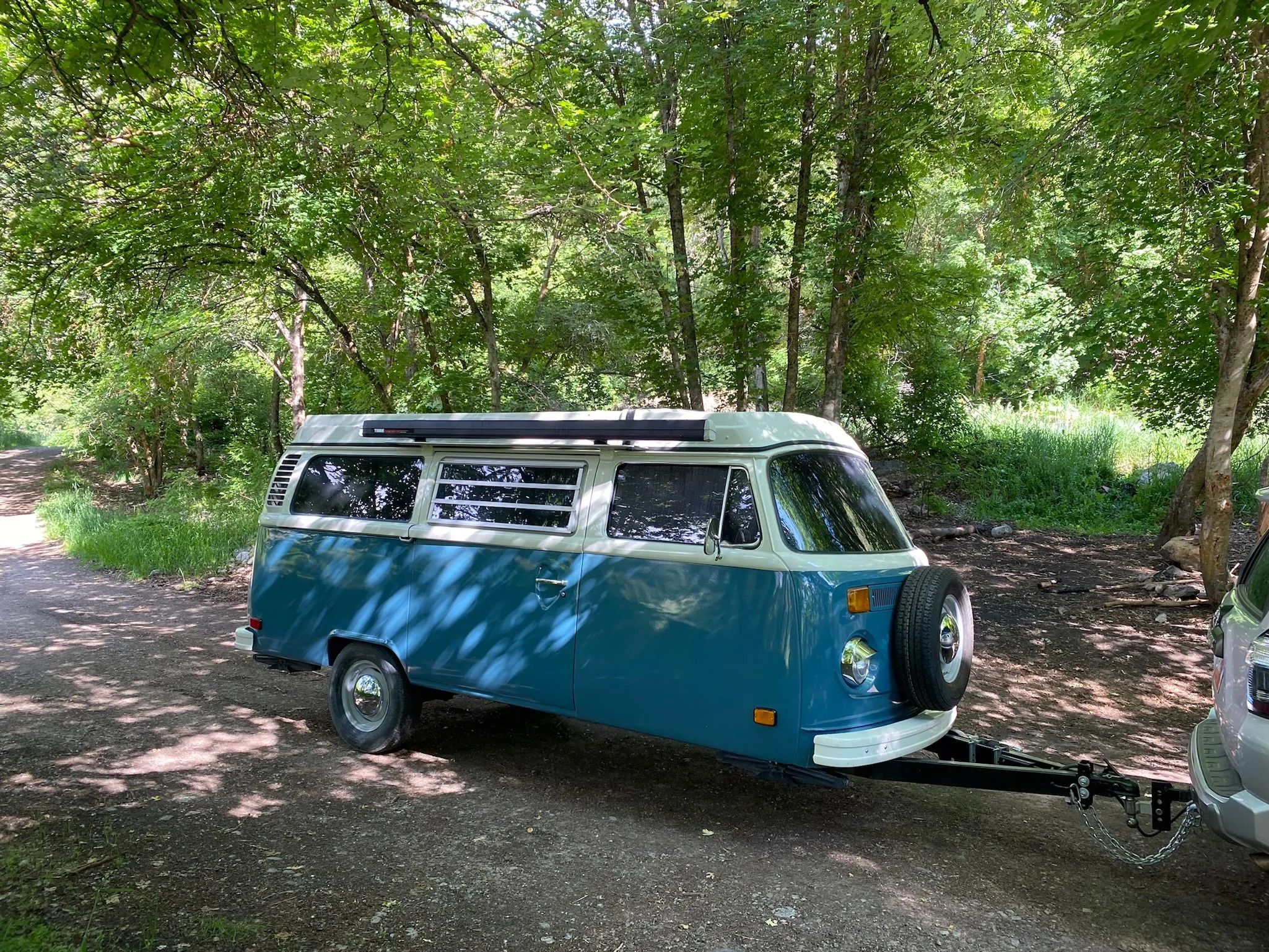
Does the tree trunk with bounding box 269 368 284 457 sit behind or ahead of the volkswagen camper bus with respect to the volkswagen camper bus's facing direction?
behind

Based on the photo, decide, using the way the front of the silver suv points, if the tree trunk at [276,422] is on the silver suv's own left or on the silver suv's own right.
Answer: on the silver suv's own left

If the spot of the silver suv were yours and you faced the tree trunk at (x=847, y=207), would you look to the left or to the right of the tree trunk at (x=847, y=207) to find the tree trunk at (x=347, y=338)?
left

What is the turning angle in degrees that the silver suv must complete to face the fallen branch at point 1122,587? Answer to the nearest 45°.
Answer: approximately 45° to its left

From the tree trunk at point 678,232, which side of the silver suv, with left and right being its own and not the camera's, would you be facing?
left

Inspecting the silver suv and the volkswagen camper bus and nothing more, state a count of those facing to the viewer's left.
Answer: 0

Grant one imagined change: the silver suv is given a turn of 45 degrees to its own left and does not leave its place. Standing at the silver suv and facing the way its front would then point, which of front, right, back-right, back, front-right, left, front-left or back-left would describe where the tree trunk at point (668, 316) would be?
front-left

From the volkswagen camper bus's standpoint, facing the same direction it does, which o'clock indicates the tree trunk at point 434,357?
The tree trunk is roughly at 7 o'clock from the volkswagen camper bus.

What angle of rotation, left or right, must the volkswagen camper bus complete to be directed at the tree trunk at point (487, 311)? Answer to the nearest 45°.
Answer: approximately 135° to its left

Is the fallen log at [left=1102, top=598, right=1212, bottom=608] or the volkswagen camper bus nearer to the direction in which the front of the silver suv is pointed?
the fallen log

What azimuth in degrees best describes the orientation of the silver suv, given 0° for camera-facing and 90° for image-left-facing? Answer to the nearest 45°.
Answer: approximately 225°

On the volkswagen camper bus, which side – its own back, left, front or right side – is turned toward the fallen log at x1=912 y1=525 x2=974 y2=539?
left

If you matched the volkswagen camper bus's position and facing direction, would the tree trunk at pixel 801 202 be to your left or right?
on your left

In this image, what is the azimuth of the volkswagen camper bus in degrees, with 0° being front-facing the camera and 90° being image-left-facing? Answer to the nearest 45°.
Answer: approximately 315°
